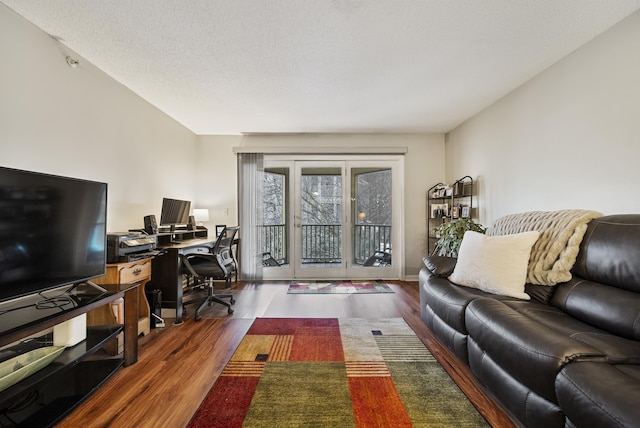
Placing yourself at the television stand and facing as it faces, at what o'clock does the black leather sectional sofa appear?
The black leather sectional sofa is roughly at 12 o'clock from the television stand.

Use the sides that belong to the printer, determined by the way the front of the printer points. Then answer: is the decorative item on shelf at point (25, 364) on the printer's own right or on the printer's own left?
on the printer's own right

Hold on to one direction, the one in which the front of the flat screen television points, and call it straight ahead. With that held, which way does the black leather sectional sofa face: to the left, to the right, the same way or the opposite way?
the opposite way

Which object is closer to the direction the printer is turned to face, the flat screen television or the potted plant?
the potted plant

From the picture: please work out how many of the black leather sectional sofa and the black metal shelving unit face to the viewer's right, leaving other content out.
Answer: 0

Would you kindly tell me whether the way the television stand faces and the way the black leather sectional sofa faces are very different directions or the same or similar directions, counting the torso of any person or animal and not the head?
very different directions

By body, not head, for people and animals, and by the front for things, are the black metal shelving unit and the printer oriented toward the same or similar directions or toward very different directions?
very different directions

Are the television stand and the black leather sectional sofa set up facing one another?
yes

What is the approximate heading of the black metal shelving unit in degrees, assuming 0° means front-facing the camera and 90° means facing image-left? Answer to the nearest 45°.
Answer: approximately 45°

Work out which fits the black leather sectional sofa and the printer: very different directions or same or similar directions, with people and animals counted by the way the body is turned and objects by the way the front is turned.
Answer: very different directions

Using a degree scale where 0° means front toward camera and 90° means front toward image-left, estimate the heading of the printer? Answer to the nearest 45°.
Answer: approximately 315°

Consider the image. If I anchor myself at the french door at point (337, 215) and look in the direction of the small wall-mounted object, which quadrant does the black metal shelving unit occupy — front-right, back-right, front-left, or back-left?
back-left

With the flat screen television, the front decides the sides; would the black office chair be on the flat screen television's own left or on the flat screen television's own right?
on the flat screen television's own left

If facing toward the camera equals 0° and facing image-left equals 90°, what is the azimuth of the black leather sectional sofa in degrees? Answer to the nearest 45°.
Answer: approximately 45°

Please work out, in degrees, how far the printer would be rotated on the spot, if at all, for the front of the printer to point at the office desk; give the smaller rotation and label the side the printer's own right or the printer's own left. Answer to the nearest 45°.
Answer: approximately 90° to the printer's own left

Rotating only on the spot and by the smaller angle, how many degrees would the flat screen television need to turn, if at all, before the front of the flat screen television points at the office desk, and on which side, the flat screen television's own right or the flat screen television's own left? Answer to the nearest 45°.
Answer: approximately 90° to the flat screen television's own left
